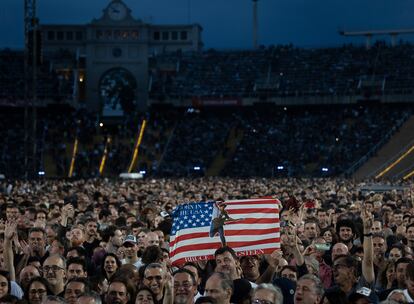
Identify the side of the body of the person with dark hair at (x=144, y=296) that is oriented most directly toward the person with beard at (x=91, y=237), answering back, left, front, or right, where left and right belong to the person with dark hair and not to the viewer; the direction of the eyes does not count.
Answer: back

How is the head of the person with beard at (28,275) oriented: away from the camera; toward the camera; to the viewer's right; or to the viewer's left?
toward the camera

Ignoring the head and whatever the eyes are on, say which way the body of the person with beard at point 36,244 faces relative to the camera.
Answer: toward the camera

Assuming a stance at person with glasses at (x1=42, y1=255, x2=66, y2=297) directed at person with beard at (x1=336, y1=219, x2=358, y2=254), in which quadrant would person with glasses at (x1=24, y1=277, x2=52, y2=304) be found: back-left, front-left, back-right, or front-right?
back-right

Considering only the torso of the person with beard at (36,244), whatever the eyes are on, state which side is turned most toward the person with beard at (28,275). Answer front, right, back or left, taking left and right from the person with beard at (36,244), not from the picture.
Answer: front

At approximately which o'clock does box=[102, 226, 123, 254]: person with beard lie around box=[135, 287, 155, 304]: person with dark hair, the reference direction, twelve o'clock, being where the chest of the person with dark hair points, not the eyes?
The person with beard is roughly at 6 o'clock from the person with dark hair.

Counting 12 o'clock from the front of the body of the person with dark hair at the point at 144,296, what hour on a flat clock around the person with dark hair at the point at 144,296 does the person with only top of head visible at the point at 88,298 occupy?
the person with only top of head visible at the point at 88,298 is roughly at 2 o'clock from the person with dark hair at the point at 144,296.

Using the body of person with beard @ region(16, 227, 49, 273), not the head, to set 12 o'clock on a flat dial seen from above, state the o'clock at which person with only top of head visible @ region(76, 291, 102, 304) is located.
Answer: The person with only top of head visible is roughly at 12 o'clock from the person with beard.

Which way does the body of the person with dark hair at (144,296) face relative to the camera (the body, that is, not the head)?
toward the camera

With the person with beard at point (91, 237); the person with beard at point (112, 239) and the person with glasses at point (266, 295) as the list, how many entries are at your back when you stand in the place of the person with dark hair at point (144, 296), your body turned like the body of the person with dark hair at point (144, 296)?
2

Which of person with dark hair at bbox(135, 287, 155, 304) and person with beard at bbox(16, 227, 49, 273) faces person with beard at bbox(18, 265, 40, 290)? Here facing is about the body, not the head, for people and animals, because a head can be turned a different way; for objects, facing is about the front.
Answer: person with beard at bbox(16, 227, 49, 273)

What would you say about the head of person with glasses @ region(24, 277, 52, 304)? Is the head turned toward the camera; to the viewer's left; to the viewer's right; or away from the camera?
toward the camera

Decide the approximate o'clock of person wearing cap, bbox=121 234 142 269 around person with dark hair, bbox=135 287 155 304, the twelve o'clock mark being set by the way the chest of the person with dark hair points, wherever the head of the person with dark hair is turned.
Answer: The person wearing cap is roughly at 6 o'clock from the person with dark hair.

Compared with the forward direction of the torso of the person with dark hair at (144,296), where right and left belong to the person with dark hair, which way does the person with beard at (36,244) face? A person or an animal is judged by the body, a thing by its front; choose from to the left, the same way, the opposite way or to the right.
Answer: the same way

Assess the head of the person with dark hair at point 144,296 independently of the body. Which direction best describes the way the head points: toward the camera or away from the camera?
toward the camera

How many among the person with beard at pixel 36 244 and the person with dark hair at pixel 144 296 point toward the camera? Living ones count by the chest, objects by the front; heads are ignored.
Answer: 2

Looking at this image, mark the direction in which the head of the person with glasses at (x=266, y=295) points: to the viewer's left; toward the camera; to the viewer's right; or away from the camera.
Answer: toward the camera
